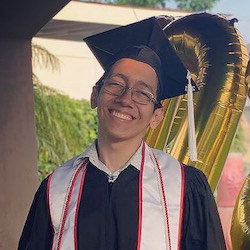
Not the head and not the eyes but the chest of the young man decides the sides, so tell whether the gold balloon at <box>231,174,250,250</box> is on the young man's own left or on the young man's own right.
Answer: on the young man's own left

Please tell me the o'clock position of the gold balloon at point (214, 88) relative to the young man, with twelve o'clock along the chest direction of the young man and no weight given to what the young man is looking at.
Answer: The gold balloon is roughly at 7 o'clock from the young man.

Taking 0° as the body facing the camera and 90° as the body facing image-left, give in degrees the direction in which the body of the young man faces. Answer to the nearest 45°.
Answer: approximately 0°
